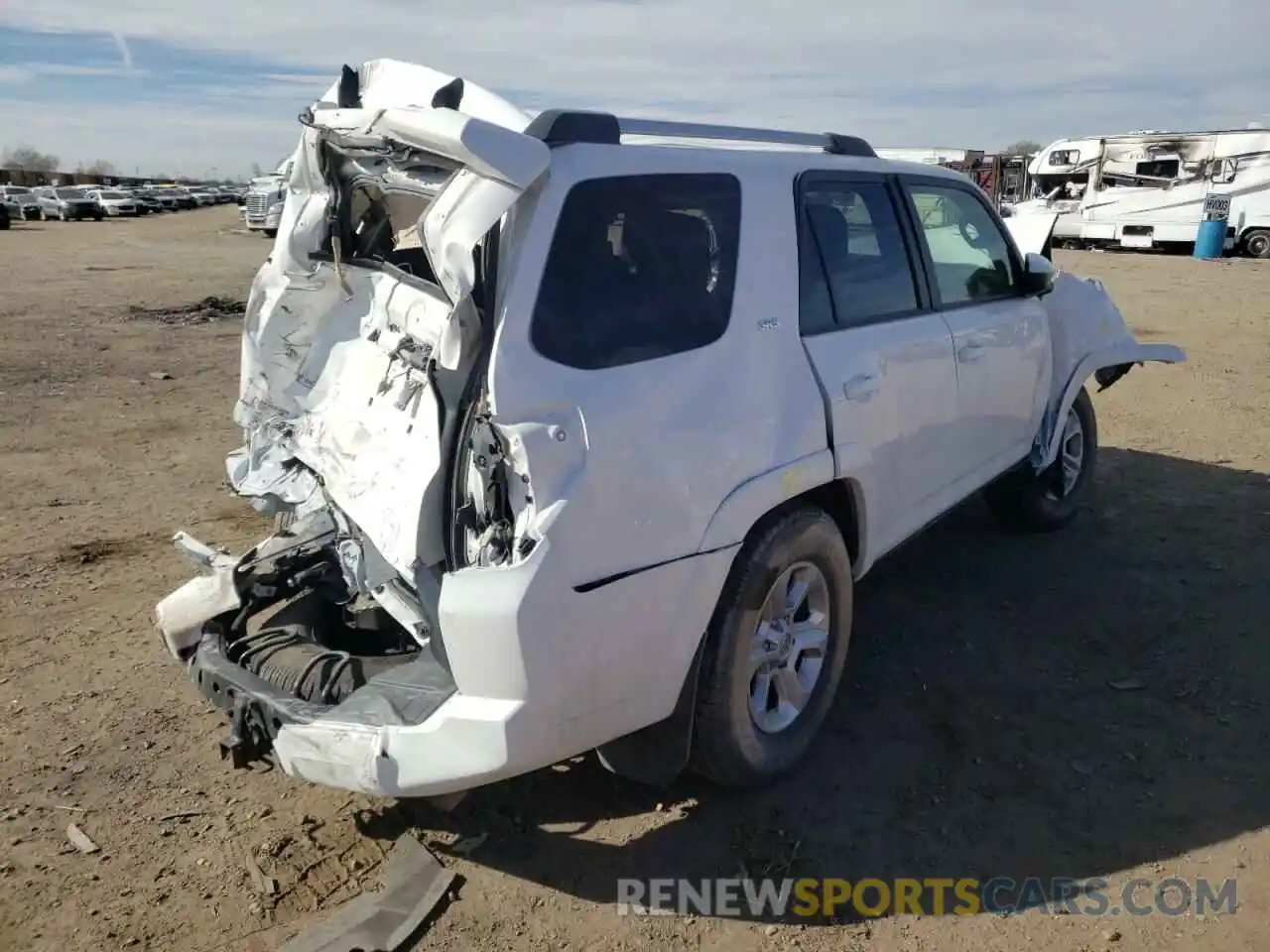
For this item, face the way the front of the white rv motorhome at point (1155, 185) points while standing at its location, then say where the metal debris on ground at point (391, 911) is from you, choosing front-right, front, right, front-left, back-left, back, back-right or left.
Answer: left

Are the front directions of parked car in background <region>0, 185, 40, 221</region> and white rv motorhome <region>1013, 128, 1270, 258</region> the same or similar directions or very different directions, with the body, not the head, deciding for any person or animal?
very different directions

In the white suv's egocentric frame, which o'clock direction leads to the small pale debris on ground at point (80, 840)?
The small pale debris on ground is roughly at 7 o'clock from the white suv.

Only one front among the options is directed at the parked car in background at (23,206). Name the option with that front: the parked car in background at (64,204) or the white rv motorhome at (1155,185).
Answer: the white rv motorhome

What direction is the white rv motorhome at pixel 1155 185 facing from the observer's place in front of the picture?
facing to the left of the viewer

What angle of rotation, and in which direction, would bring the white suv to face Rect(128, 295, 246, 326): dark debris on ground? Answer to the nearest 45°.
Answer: approximately 90° to its left

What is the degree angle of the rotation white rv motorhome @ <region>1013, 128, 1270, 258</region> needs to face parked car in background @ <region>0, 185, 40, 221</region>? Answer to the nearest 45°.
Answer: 0° — it already faces it

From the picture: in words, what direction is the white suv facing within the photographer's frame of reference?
facing away from the viewer and to the right of the viewer
